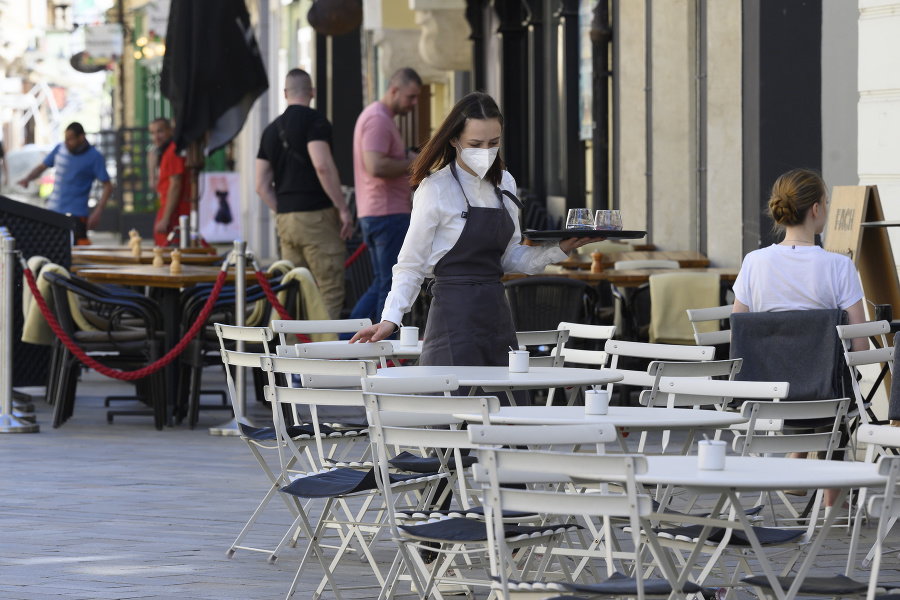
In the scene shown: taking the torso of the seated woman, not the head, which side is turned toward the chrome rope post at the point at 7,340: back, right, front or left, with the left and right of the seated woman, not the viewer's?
left

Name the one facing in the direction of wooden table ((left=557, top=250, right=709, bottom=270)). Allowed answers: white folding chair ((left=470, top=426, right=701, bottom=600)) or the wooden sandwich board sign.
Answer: the white folding chair

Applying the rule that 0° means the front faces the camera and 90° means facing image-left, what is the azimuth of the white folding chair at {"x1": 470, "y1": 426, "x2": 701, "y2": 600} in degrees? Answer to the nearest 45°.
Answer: approximately 180°

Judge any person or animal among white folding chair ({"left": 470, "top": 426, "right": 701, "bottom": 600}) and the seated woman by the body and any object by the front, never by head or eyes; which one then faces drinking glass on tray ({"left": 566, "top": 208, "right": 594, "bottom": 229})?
the white folding chair

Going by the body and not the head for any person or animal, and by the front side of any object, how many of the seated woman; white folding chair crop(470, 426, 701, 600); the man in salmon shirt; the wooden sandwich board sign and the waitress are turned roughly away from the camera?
2

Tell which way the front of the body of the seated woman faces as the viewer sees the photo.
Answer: away from the camera

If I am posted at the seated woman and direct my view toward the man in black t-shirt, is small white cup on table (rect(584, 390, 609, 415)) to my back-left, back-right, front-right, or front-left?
back-left

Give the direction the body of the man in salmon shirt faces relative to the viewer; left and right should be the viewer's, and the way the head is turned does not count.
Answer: facing to the right of the viewer

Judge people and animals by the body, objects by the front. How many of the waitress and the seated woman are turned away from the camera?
1

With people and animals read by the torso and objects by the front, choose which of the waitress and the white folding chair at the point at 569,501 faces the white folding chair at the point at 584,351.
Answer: the white folding chair at the point at 569,501

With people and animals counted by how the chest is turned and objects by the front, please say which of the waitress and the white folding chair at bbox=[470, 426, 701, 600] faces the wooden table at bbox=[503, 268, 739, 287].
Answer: the white folding chair

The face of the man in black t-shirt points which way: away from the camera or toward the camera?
away from the camera

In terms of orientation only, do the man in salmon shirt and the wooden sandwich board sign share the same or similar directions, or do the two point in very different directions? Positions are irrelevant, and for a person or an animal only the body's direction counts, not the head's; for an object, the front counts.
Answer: very different directions
